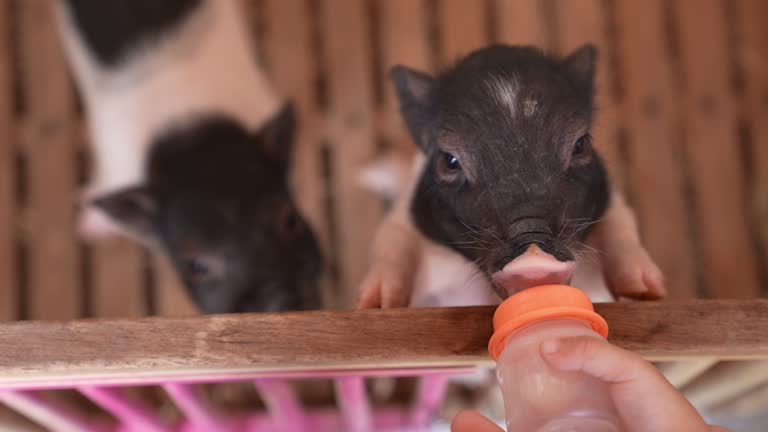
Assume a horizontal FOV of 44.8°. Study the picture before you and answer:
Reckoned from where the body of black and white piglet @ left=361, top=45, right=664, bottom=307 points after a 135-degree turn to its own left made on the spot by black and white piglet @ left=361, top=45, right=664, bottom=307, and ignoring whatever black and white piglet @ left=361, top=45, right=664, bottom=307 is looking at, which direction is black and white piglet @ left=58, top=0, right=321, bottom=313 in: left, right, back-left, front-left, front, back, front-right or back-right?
left

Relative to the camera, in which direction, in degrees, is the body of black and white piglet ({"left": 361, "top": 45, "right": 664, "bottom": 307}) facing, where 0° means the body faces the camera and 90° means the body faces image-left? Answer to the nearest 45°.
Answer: approximately 0°
